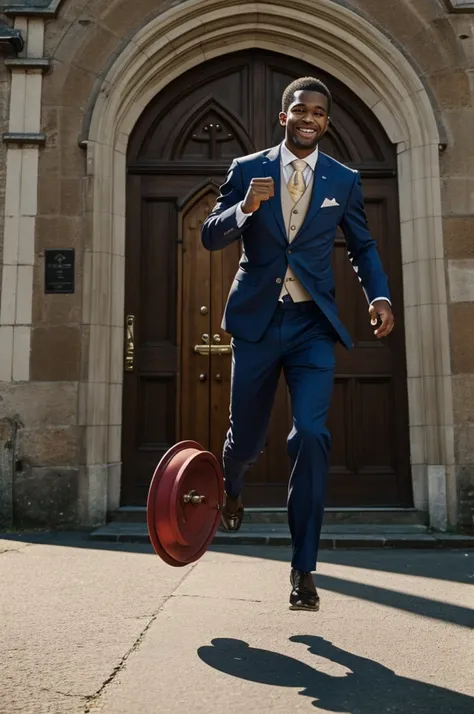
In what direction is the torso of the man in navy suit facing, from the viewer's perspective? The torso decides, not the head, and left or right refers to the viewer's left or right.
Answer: facing the viewer
